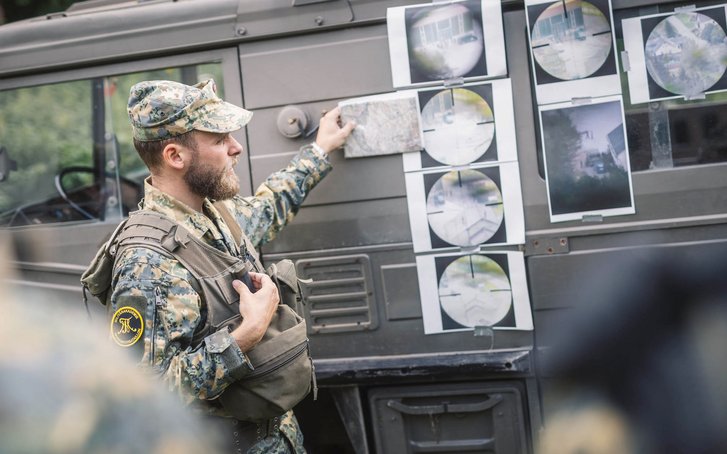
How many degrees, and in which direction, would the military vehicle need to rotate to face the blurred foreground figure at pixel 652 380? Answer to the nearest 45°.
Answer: approximately 135° to its left

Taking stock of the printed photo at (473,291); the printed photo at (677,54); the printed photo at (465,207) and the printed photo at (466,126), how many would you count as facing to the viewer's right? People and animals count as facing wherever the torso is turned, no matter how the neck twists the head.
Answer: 0

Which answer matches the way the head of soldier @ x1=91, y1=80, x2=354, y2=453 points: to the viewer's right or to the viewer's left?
to the viewer's right

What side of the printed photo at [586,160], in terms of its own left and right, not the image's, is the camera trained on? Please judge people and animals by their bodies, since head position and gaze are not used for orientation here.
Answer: front

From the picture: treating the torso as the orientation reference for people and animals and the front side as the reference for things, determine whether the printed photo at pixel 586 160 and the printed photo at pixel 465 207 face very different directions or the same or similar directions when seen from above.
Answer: same or similar directions

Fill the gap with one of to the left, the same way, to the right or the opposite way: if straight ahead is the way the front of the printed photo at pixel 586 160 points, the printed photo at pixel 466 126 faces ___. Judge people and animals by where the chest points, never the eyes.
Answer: the same way

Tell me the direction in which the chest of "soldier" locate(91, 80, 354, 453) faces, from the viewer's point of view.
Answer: to the viewer's right

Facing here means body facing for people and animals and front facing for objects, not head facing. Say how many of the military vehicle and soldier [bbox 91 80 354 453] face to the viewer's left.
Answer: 1

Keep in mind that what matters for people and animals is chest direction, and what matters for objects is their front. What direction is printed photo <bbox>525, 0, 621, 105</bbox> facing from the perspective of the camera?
toward the camera

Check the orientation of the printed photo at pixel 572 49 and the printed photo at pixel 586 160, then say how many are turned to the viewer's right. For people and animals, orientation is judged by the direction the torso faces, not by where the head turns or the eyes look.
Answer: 0

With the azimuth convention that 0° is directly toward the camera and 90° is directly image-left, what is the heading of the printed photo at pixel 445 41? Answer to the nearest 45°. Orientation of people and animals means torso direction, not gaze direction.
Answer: approximately 0°

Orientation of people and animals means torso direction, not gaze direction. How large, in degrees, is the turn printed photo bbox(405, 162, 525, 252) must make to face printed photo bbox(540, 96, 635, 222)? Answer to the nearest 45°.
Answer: approximately 90° to its left

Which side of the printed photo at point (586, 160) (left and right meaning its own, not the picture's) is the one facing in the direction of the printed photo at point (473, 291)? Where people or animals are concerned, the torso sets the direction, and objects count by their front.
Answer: right

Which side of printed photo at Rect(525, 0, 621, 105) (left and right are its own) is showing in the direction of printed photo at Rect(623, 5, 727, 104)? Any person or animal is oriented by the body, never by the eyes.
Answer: left

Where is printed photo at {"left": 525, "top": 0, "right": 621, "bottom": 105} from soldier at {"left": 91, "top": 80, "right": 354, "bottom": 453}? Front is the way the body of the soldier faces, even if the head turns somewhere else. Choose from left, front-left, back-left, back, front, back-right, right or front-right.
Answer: front

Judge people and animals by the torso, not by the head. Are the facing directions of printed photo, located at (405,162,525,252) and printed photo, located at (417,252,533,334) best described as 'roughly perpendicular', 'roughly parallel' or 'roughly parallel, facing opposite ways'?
roughly parallel
